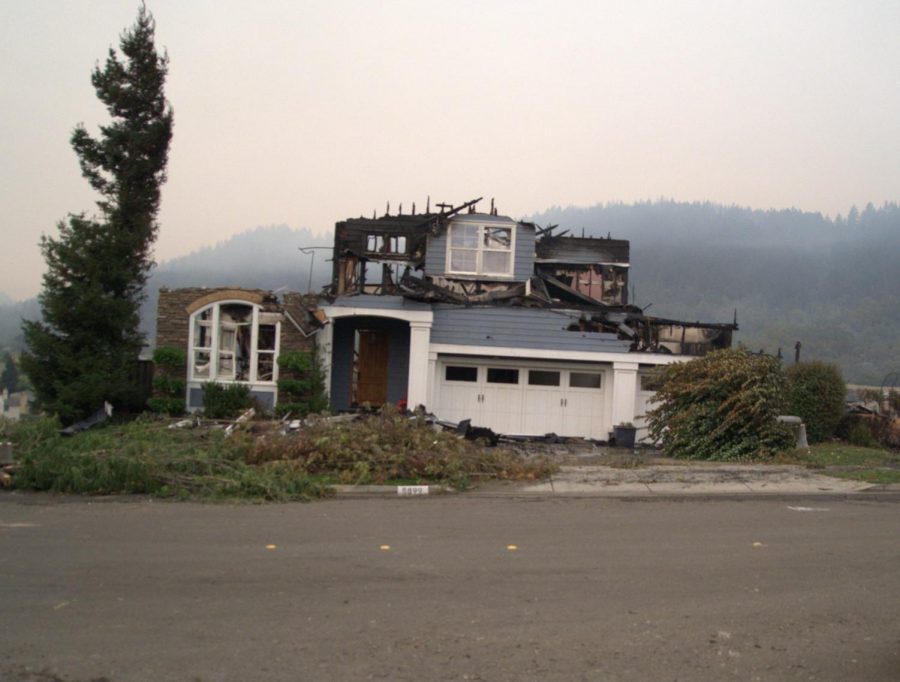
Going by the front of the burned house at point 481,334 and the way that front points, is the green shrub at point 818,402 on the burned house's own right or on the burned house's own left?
on the burned house's own left

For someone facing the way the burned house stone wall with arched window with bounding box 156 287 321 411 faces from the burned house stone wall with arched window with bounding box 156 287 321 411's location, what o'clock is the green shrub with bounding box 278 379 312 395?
The green shrub is roughly at 10 o'clock from the burned house stone wall with arched window.

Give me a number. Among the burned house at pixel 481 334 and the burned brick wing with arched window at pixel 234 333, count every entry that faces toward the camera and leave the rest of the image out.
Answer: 2

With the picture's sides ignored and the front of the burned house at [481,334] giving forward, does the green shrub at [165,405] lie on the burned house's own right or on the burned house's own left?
on the burned house's own right

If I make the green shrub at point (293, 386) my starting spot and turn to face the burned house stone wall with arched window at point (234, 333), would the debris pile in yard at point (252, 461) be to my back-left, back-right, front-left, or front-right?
back-left

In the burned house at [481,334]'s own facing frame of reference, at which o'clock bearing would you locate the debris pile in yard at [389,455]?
The debris pile in yard is roughly at 12 o'clock from the burned house.

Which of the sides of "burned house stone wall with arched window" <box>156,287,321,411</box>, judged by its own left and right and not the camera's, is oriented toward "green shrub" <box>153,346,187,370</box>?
right

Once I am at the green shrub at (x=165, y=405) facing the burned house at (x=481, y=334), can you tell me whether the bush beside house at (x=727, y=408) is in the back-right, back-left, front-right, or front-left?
front-right

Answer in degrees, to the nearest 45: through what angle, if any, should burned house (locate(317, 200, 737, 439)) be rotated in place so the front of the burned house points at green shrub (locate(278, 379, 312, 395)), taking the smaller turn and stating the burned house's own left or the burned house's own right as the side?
approximately 45° to the burned house's own right

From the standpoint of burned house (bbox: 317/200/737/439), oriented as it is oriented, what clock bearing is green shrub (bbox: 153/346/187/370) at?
The green shrub is roughly at 2 o'clock from the burned house.

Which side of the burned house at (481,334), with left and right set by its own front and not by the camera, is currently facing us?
front

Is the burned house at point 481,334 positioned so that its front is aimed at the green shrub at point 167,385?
no

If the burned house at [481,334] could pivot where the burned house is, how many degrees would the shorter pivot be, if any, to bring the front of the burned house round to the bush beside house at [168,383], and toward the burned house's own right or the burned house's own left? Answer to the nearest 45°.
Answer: approximately 45° to the burned house's own right

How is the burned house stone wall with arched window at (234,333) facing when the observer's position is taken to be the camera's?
facing the viewer
